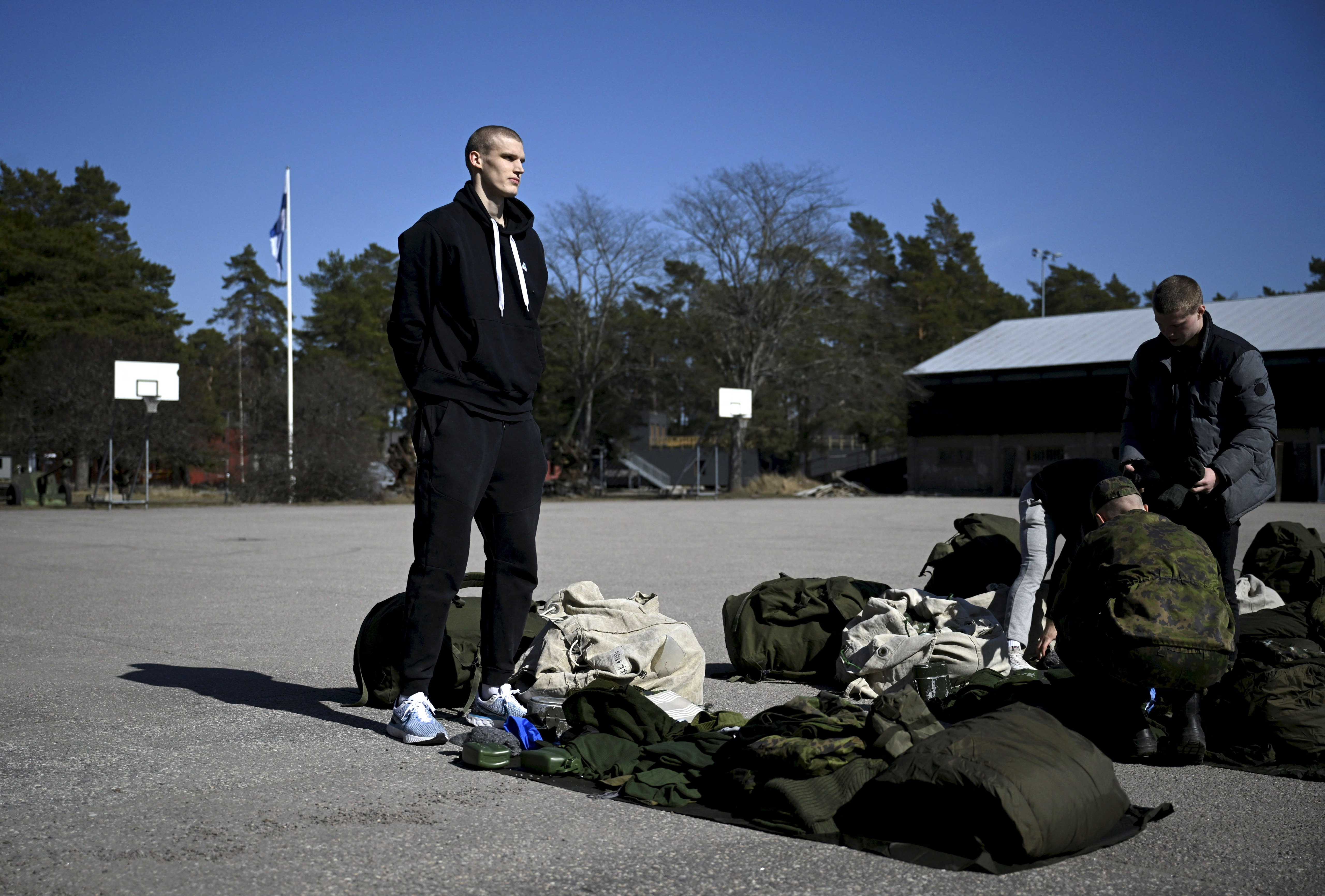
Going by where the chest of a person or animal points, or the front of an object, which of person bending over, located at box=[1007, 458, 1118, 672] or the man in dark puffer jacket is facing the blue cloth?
the man in dark puffer jacket

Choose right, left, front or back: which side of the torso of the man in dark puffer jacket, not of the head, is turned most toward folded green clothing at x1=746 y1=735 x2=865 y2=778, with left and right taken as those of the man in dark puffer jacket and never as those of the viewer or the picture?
front

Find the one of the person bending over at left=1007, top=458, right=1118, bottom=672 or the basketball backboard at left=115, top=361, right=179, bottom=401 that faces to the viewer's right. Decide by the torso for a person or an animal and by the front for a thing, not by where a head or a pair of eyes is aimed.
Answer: the person bending over

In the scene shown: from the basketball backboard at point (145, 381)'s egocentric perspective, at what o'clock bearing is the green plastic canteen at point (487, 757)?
The green plastic canteen is roughly at 12 o'clock from the basketball backboard.

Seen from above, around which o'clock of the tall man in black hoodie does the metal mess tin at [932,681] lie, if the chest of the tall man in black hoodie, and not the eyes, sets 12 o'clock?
The metal mess tin is roughly at 10 o'clock from the tall man in black hoodie.

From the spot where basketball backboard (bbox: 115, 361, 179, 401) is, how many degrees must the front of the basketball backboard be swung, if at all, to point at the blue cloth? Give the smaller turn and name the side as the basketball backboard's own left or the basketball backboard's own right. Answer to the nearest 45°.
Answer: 0° — it already faces it

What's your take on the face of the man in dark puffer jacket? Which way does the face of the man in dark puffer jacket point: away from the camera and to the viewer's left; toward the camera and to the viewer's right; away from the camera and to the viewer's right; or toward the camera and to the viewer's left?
toward the camera and to the viewer's left

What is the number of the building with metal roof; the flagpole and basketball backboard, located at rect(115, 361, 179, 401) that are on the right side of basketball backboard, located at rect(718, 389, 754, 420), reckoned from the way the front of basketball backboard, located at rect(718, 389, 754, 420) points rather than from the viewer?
2

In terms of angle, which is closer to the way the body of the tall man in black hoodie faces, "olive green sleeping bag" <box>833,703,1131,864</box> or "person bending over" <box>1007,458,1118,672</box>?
the olive green sleeping bag

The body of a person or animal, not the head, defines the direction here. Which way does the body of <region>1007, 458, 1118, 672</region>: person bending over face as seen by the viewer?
to the viewer's right

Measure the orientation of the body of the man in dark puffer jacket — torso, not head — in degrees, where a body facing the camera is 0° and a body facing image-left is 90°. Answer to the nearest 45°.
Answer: approximately 45°

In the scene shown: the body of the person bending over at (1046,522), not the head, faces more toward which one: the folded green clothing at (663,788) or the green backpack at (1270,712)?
the green backpack

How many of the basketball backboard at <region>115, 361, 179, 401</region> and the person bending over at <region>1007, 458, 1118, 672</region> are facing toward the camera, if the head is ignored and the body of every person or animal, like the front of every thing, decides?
1
